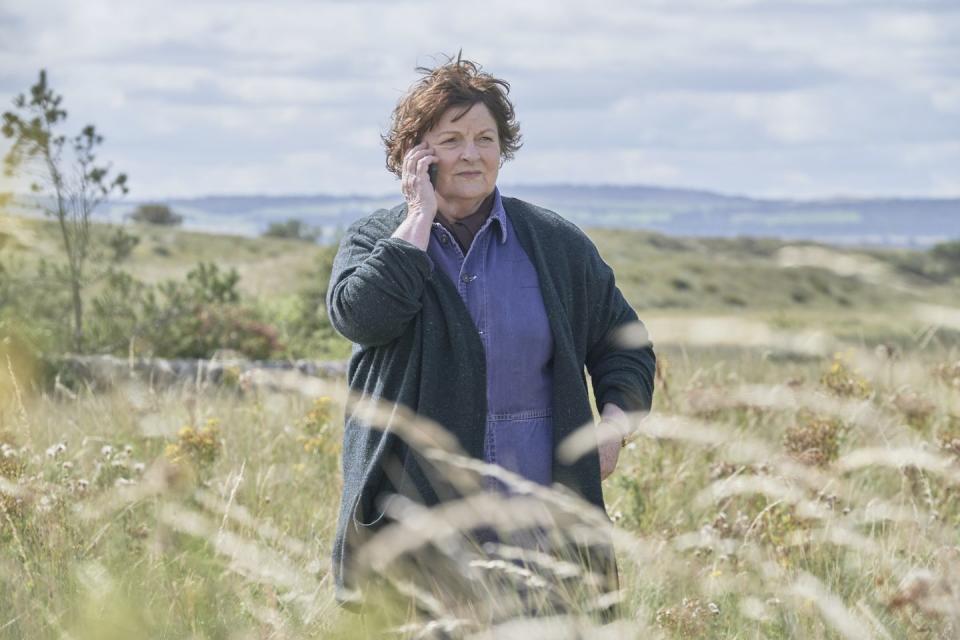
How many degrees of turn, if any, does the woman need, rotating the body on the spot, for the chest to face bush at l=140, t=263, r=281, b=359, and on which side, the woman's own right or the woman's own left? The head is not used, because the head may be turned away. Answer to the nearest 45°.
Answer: approximately 180°

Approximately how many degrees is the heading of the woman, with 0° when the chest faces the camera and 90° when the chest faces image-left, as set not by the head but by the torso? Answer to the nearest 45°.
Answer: approximately 0°
